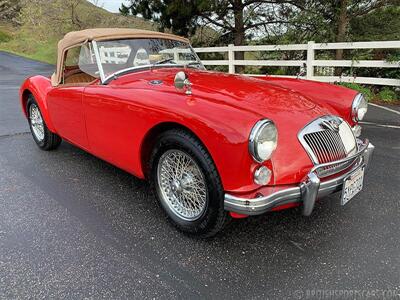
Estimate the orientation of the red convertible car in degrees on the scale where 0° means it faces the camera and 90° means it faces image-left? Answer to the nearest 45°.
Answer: approximately 315°

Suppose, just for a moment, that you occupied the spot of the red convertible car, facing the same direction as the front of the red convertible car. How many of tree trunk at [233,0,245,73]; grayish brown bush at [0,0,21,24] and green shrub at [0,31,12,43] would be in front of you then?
0

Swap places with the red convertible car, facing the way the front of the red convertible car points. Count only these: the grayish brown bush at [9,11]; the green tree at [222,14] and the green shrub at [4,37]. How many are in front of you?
0

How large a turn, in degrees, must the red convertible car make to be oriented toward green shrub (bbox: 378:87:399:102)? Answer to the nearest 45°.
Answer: approximately 90° to its left

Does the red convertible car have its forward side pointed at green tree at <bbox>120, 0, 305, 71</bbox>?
no

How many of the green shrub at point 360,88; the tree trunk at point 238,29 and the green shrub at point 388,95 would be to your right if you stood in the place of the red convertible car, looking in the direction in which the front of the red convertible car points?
0

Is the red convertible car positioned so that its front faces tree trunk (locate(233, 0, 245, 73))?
no

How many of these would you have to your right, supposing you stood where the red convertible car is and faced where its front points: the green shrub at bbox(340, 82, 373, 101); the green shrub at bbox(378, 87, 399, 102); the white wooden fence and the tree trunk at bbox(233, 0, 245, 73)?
0

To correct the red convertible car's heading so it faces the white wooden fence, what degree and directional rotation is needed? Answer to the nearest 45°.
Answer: approximately 90° to its left

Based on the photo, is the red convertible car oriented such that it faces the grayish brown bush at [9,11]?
no

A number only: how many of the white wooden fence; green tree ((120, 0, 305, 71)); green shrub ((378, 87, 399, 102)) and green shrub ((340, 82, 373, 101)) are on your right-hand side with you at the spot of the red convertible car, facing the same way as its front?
0

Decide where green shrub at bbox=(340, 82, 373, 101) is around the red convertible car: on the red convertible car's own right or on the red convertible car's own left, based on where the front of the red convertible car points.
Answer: on the red convertible car's own left

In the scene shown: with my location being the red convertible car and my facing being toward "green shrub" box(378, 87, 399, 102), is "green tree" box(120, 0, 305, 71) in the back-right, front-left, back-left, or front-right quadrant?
front-left

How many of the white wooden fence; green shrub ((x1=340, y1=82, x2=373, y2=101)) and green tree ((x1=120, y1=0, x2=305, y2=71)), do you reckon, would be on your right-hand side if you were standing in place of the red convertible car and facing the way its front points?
0
